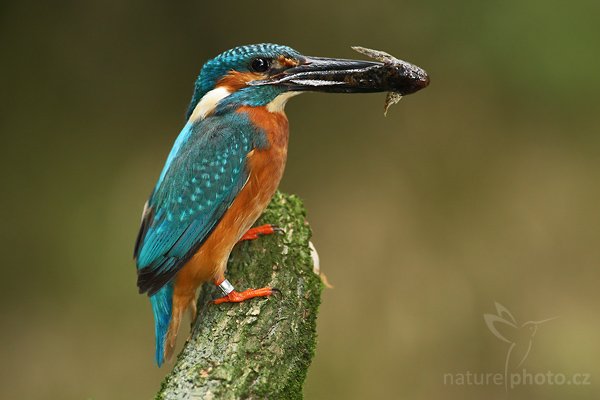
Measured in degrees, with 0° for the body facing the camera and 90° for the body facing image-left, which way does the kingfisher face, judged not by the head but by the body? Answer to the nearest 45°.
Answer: approximately 270°
